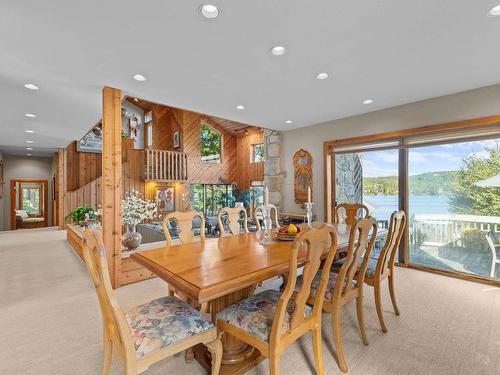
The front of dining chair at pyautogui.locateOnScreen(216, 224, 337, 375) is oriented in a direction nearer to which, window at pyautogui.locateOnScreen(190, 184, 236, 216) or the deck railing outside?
the window

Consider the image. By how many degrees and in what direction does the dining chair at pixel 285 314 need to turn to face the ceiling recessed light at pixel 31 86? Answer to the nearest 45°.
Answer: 0° — it already faces it

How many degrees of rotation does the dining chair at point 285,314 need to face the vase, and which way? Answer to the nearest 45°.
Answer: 0° — it already faces it

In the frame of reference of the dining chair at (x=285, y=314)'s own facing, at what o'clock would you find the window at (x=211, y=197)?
The window is roughly at 1 o'clock from the dining chair.

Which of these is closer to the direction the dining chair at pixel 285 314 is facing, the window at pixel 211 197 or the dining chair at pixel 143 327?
the window

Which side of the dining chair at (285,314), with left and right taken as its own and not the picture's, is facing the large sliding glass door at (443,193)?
right

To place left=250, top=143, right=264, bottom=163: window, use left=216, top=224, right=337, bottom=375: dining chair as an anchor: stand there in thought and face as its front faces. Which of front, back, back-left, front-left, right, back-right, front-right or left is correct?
front-right

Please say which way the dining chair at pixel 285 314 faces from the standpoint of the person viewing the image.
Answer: facing away from the viewer and to the left of the viewer
